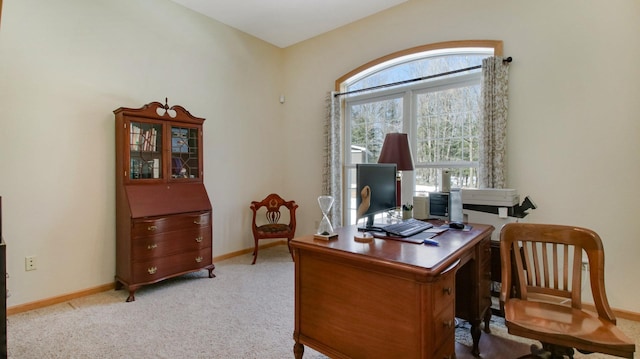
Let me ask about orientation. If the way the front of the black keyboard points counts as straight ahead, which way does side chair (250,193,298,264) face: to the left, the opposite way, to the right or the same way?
the same way

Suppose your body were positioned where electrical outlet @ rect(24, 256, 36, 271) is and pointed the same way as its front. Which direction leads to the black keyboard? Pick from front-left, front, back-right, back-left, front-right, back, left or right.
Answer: front

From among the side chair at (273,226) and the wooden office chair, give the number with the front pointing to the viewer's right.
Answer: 0

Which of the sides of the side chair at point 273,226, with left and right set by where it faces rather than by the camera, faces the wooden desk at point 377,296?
front

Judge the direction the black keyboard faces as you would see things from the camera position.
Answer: facing the viewer and to the right of the viewer

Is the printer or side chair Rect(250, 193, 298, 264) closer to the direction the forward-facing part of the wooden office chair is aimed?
the side chair

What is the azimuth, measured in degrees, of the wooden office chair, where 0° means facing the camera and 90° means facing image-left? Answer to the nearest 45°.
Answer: approximately 45°

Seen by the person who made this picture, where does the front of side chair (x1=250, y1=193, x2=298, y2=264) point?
facing the viewer

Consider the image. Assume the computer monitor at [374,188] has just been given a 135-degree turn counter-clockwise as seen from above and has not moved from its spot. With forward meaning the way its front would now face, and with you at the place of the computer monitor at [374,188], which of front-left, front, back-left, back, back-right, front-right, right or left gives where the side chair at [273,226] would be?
front-left

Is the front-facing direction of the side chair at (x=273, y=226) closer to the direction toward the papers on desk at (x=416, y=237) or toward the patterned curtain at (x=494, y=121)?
the papers on desk

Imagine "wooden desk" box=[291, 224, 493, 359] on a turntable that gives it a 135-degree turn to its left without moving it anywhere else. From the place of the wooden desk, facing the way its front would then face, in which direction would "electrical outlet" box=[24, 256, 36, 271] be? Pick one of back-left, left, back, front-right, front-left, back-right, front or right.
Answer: left

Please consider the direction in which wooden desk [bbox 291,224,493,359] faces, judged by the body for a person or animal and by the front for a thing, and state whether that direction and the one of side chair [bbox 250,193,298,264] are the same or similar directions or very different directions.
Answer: same or similar directions

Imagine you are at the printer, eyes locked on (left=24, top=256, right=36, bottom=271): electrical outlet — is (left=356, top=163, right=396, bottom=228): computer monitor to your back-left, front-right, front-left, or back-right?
front-left

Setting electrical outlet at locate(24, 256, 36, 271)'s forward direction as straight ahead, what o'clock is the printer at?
The printer is roughly at 12 o'clock from the electrical outlet.

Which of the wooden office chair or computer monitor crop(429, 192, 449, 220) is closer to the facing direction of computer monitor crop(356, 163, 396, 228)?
the wooden office chair
